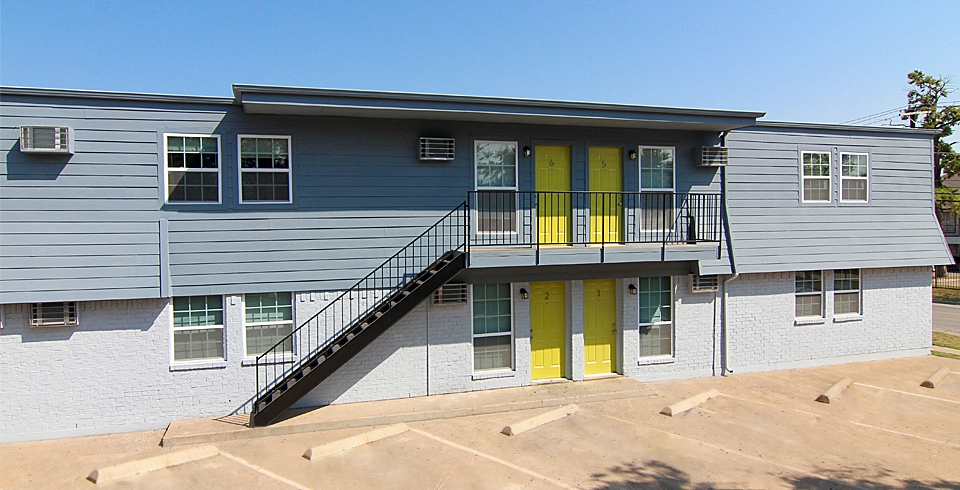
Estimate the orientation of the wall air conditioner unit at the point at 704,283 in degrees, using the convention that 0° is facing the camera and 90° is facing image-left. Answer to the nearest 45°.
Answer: approximately 0°

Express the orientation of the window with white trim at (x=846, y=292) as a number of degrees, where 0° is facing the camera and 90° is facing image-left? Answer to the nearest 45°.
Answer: approximately 0°

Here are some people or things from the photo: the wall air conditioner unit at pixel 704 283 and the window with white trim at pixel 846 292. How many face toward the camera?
2

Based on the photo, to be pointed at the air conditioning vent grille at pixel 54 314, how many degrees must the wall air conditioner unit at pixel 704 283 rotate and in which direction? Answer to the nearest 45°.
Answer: approximately 45° to its right

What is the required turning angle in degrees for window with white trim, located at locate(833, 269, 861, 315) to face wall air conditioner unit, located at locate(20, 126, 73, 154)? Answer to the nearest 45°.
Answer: approximately 45° to its right

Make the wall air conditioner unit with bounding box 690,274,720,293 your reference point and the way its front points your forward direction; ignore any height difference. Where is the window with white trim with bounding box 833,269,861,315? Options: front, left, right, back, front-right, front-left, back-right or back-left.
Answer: back-left
